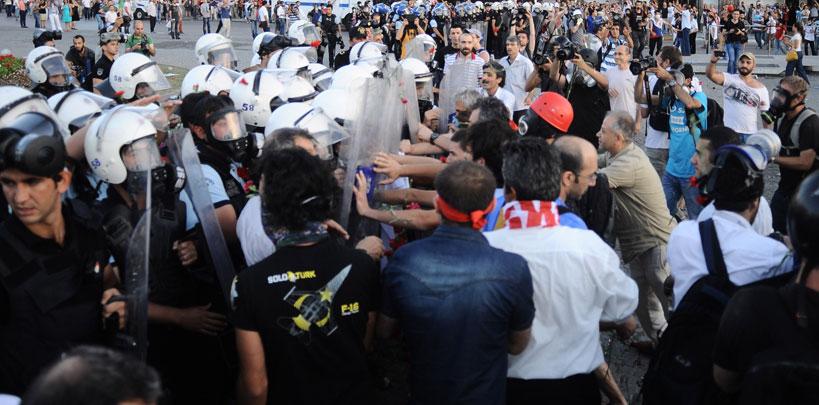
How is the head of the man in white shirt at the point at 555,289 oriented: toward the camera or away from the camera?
away from the camera

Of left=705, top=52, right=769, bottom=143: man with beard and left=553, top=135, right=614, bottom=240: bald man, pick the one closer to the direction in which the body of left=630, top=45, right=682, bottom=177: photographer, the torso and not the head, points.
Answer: the bald man

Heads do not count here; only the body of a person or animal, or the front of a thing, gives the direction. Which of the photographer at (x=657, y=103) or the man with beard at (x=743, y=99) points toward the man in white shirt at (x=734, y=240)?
the man with beard

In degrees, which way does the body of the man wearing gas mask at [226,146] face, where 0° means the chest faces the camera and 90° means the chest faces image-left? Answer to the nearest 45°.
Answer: approximately 315°

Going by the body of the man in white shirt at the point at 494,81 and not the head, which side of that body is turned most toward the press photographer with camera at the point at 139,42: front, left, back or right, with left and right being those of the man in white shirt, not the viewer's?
right

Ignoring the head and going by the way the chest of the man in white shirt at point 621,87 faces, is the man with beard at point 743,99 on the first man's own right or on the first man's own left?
on the first man's own left

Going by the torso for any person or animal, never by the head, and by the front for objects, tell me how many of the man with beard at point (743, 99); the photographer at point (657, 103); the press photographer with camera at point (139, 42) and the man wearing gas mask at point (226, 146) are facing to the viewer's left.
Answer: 1

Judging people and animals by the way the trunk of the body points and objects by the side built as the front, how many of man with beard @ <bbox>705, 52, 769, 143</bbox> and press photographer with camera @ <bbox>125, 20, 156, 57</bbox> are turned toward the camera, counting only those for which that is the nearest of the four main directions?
2

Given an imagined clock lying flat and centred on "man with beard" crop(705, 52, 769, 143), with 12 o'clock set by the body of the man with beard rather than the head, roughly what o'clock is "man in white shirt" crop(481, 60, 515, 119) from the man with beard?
The man in white shirt is roughly at 2 o'clock from the man with beard.

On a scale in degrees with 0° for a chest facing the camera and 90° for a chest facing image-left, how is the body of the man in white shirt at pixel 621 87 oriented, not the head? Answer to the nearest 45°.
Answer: approximately 45°

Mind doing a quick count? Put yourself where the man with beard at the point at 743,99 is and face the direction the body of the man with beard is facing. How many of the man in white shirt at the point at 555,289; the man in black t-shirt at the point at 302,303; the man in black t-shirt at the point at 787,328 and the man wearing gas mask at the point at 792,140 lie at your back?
0

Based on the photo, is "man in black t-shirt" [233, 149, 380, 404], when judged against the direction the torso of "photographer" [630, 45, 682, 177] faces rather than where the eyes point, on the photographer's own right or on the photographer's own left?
on the photographer's own left

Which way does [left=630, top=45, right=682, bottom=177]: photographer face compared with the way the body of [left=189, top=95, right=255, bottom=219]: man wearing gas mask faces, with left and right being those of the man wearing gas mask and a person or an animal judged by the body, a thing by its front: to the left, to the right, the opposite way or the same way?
the opposite way

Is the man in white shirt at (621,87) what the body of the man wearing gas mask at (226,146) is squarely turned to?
no

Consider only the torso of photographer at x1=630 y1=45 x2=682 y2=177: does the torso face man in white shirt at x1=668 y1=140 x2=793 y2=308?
no

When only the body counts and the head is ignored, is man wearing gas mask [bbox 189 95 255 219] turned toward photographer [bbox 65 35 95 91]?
no

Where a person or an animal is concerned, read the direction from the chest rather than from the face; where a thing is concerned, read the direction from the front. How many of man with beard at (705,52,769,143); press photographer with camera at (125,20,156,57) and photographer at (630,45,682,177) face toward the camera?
2

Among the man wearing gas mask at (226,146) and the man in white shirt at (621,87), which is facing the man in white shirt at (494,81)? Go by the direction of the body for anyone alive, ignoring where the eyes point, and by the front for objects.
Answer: the man in white shirt at (621,87)

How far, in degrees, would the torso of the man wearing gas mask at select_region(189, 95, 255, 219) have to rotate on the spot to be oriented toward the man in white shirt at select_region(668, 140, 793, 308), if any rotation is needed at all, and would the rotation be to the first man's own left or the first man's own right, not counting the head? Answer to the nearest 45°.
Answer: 0° — they already face them

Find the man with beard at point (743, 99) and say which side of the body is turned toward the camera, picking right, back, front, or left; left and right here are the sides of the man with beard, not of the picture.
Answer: front

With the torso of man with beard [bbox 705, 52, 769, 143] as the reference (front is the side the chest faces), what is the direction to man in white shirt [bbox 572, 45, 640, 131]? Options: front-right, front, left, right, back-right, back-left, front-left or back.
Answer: right

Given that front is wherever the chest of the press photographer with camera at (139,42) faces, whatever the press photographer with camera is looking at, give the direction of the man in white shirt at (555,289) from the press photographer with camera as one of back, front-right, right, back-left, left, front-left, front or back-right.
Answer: front
